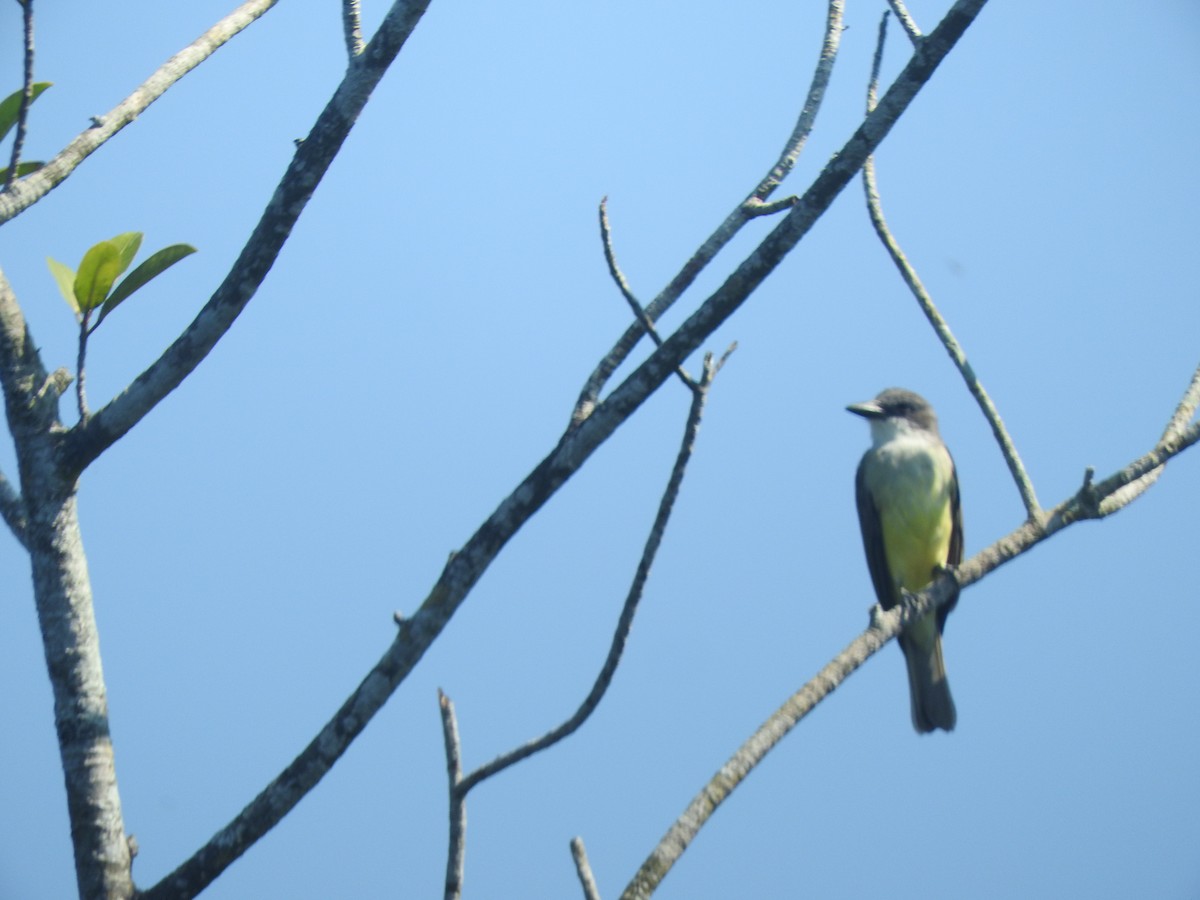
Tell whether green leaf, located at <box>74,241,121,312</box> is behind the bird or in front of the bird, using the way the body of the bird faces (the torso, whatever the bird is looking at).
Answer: in front

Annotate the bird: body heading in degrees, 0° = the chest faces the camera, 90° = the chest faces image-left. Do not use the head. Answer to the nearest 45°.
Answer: approximately 0°

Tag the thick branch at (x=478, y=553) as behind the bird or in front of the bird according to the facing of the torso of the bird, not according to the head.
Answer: in front
